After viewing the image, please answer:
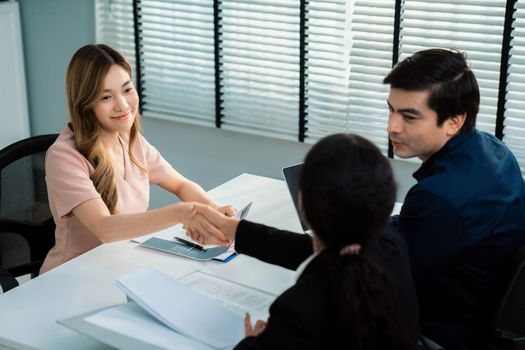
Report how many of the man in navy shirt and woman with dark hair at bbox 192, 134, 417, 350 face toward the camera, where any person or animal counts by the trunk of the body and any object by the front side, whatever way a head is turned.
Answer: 0

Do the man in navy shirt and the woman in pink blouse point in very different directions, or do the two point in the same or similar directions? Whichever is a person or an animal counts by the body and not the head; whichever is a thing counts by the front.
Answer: very different directions

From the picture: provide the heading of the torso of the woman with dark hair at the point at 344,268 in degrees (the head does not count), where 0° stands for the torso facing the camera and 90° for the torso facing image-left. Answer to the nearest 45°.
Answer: approximately 135°

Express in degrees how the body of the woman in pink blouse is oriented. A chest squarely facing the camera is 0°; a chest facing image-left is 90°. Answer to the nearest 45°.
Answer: approximately 315°

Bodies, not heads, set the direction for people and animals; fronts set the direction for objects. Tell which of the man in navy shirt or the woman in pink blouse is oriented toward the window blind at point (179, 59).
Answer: the man in navy shirt

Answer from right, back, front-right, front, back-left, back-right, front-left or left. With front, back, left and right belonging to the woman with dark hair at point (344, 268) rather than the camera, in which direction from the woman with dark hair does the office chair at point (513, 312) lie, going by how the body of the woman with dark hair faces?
right

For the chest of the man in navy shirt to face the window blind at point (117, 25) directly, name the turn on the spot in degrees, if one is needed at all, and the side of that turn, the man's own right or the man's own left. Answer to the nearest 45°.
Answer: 0° — they already face it

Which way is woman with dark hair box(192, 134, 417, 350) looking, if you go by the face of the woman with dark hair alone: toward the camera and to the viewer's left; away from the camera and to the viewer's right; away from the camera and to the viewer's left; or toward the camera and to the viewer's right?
away from the camera and to the viewer's left

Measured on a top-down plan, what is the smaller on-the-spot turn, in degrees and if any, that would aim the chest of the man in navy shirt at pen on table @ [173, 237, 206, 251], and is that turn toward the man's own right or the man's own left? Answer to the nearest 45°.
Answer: approximately 45° to the man's own left

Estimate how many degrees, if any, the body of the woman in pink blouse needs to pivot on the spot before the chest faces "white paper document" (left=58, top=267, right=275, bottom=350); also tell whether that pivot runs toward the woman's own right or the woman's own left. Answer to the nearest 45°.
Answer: approximately 45° to the woman's own right
